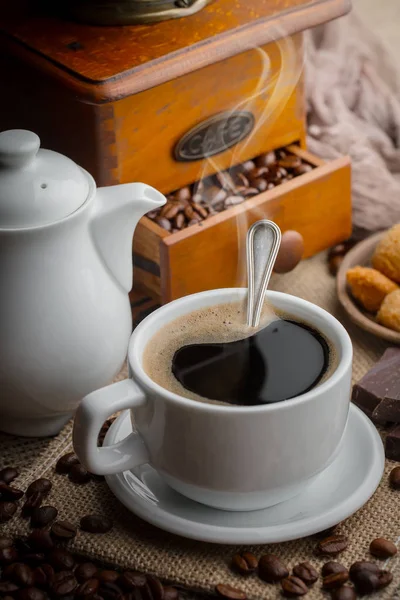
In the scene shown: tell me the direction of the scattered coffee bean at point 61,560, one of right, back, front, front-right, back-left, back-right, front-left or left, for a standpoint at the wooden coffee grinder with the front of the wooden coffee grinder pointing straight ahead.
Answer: front-right

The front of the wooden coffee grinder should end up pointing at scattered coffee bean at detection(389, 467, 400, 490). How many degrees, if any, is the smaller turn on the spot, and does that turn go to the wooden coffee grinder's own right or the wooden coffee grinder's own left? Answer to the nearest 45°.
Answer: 0° — it already faces it

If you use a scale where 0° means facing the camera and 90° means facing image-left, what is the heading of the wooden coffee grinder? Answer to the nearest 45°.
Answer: approximately 315°

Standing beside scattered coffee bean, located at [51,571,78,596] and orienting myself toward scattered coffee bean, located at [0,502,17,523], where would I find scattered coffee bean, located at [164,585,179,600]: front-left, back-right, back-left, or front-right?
back-right

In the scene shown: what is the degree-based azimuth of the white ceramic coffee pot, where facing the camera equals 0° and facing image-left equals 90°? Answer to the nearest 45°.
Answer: approximately 270°

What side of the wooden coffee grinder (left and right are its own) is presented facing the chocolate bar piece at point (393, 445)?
front

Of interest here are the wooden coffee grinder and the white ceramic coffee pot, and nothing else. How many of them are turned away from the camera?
0

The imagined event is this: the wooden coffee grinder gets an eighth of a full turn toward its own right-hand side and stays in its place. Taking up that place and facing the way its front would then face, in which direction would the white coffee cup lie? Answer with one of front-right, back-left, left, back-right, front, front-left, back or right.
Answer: front

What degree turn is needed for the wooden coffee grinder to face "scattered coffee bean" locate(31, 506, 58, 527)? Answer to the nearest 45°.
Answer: approximately 45° to its right

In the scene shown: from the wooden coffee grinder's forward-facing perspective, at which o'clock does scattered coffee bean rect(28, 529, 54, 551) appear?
The scattered coffee bean is roughly at 2 o'clock from the wooden coffee grinder.

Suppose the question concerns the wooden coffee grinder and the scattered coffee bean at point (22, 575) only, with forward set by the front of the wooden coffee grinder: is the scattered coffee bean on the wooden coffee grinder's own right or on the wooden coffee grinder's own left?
on the wooden coffee grinder's own right

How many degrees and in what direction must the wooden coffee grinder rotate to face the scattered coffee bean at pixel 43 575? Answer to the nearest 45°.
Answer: approximately 45° to its right

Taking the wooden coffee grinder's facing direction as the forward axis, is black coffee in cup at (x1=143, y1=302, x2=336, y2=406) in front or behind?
in front
